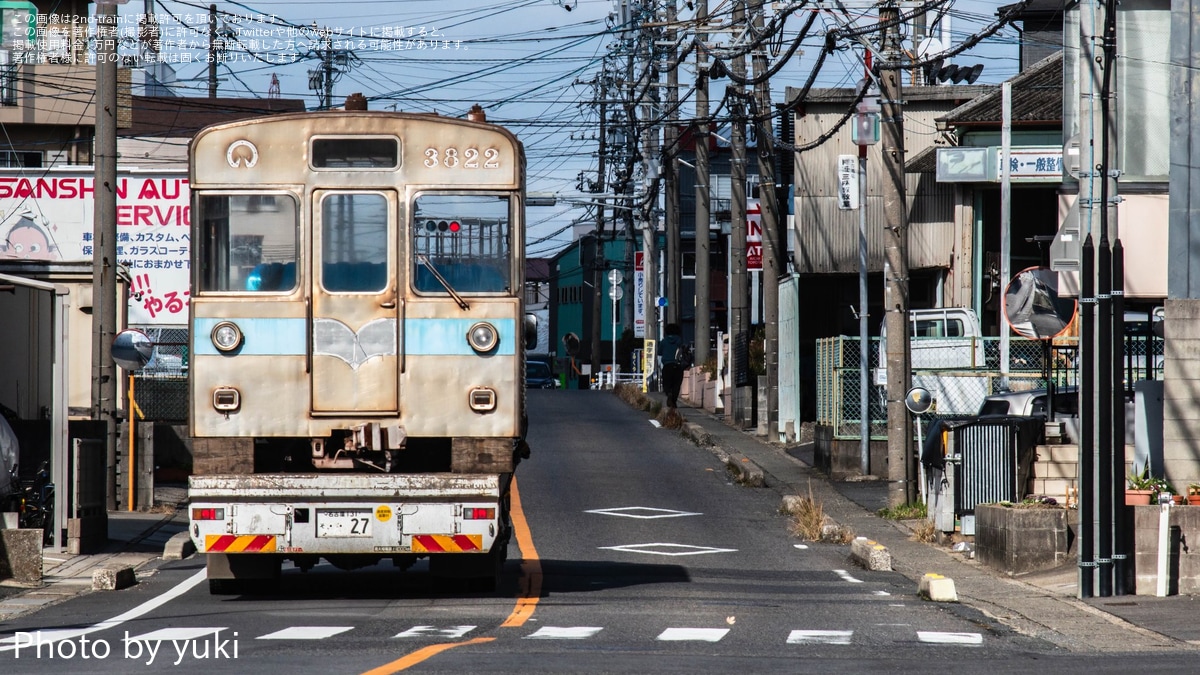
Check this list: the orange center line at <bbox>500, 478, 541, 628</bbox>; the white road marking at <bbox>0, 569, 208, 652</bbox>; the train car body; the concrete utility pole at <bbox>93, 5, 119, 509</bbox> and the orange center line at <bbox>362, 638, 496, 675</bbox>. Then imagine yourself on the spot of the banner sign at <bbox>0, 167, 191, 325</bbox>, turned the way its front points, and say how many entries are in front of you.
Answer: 5

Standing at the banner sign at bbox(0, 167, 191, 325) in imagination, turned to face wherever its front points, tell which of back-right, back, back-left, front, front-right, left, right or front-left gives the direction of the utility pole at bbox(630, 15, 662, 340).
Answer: back-left

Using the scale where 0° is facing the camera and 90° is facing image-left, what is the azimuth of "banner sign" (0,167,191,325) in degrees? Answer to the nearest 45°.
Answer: approximately 0°

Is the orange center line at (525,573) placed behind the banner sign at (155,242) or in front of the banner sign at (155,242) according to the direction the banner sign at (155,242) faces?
in front

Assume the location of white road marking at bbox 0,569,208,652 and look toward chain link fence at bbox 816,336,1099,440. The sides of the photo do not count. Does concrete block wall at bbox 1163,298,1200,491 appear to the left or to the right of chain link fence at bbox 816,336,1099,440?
right

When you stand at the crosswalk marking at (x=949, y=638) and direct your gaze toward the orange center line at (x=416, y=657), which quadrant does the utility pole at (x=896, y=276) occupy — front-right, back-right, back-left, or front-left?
back-right

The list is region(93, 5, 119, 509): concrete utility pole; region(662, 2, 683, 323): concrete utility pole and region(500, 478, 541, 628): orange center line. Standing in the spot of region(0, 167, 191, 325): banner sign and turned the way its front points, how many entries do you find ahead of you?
2

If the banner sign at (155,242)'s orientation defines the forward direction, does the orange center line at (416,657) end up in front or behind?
in front
